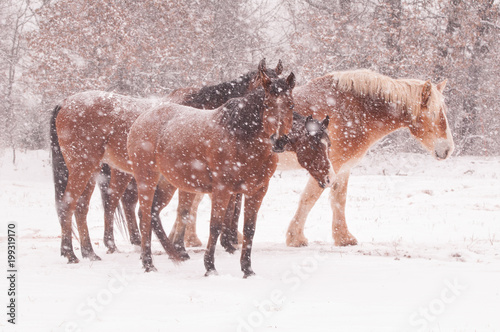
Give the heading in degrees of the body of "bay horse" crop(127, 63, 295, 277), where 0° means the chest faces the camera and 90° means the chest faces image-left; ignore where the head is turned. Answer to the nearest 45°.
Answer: approximately 315°

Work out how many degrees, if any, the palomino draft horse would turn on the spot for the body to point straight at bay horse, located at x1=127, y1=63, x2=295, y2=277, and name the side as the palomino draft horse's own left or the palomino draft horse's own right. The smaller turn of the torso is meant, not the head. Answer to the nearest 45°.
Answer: approximately 135° to the palomino draft horse's own right

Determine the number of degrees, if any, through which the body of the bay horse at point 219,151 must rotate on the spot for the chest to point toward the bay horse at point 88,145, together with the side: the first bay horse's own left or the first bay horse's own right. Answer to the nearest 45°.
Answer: approximately 180°

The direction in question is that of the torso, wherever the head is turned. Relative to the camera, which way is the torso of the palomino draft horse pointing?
to the viewer's right

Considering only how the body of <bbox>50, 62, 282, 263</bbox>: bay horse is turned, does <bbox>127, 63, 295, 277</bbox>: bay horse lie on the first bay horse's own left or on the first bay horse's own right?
on the first bay horse's own right

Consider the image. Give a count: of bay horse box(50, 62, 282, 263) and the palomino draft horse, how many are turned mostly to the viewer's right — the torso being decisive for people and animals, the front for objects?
2

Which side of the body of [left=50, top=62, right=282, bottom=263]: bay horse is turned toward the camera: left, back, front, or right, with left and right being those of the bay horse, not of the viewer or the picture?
right

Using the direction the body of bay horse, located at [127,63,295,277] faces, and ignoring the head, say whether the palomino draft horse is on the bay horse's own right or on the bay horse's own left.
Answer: on the bay horse's own left
